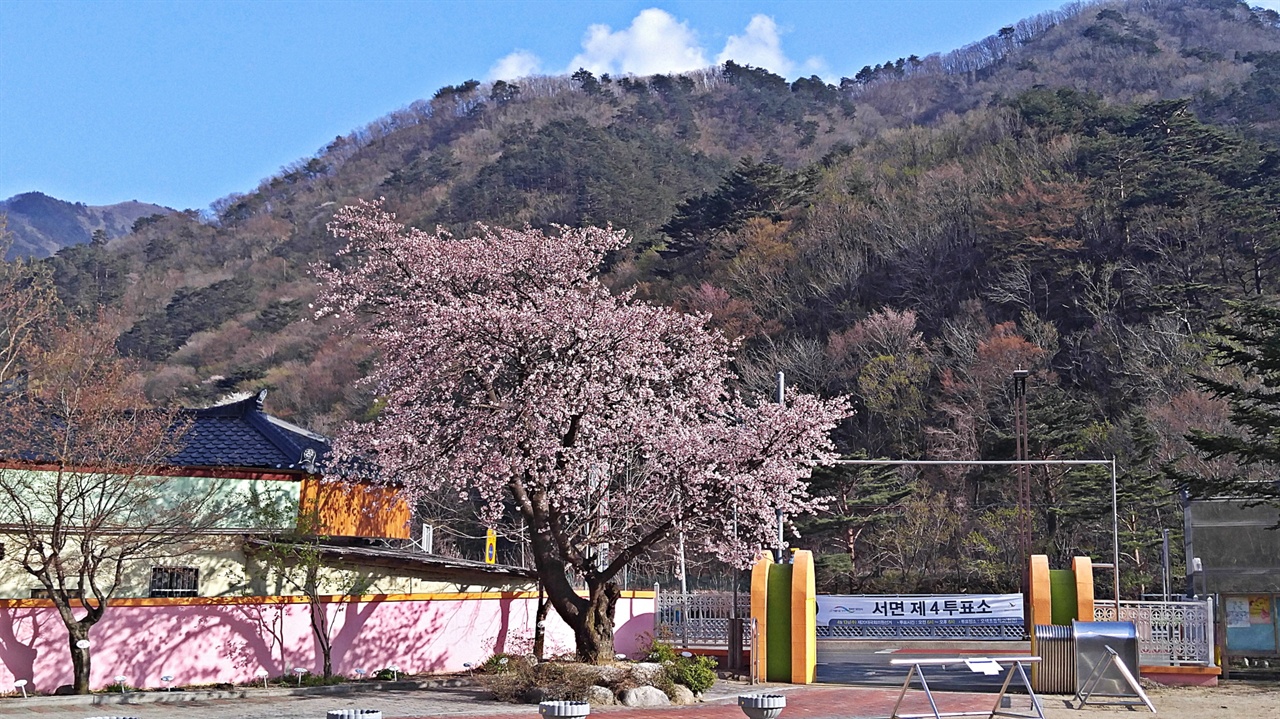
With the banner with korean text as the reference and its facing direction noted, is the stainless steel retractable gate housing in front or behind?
in front

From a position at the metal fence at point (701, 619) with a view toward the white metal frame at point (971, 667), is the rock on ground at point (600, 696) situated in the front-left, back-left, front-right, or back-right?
front-right

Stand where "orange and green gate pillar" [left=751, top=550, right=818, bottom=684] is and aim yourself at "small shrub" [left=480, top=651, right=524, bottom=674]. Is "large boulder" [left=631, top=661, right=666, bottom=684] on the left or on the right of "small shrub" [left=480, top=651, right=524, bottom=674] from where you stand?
left

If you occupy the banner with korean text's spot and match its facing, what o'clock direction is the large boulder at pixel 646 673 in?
The large boulder is roughly at 1 o'clock from the banner with korean text.

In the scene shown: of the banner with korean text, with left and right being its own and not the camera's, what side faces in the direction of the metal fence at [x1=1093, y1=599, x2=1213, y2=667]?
left

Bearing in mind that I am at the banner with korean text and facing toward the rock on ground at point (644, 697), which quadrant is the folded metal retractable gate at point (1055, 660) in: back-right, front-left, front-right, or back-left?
front-left

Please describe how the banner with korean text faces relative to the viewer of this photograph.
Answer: facing the viewer

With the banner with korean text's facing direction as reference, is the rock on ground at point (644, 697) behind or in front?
in front

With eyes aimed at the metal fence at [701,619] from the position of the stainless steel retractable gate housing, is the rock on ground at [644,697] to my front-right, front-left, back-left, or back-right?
front-left

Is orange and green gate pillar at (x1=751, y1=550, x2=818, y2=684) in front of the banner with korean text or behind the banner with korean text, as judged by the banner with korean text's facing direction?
in front

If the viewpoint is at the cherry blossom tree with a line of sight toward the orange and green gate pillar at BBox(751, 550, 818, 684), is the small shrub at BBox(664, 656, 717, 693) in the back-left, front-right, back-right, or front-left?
front-right

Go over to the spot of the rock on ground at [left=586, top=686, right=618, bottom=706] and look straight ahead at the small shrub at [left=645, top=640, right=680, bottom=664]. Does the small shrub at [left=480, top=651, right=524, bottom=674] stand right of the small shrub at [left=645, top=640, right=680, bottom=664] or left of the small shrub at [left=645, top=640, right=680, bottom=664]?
left

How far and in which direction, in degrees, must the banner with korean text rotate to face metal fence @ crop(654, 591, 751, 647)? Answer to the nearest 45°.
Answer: approximately 90° to its right
